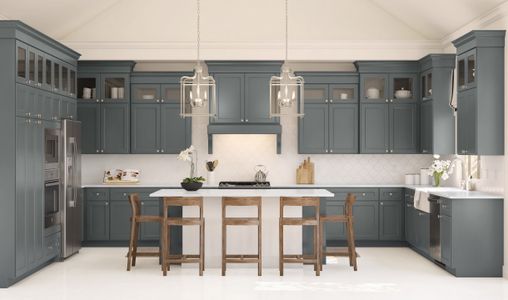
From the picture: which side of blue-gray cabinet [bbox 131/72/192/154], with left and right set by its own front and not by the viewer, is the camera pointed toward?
front

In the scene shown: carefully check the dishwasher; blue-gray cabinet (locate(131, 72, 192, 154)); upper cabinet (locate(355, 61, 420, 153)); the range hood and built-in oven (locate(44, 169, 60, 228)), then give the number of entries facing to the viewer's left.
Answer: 1

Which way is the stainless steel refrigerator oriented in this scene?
to the viewer's right

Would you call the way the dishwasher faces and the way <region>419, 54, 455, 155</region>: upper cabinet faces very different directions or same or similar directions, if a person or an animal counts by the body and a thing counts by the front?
same or similar directions

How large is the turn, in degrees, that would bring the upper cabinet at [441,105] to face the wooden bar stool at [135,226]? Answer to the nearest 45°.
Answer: approximately 45° to its left

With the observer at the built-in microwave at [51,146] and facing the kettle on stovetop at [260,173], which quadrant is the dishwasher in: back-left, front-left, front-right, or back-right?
front-right

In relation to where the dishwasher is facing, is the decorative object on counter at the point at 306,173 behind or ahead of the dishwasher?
ahead

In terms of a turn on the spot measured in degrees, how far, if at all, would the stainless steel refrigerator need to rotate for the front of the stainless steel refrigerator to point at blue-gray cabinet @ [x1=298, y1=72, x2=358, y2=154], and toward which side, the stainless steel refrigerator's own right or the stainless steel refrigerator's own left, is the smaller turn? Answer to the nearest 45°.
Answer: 0° — it already faces it

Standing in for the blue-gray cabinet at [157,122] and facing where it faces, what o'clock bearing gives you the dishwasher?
The dishwasher is roughly at 10 o'clock from the blue-gray cabinet.

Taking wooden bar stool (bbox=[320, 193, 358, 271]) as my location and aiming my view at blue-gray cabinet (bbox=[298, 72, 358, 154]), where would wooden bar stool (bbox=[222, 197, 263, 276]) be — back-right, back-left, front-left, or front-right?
back-left

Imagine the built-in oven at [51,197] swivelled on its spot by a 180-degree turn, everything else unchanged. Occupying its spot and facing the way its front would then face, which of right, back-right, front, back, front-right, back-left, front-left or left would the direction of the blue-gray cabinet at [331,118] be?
back
